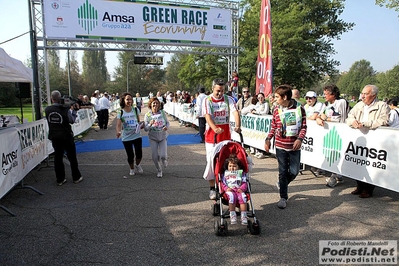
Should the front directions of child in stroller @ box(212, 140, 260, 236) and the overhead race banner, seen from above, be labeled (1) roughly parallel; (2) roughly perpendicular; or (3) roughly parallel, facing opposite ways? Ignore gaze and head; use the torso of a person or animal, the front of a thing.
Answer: roughly parallel

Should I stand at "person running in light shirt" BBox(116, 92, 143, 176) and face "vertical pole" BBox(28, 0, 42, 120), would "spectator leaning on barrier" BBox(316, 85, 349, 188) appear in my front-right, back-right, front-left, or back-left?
back-right

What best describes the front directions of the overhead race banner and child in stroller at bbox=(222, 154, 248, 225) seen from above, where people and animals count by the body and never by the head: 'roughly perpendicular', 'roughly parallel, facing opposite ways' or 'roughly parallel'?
roughly parallel

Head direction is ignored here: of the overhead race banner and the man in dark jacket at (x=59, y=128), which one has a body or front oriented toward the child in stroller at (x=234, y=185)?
the overhead race banner

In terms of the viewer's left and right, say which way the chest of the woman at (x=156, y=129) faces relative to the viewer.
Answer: facing the viewer

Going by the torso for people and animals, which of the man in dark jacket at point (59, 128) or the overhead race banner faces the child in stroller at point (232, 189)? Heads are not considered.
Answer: the overhead race banner

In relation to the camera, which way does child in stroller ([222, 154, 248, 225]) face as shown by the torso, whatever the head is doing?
toward the camera

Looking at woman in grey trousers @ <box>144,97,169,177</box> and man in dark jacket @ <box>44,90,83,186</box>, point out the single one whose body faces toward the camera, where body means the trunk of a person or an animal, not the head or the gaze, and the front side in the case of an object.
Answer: the woman in grey trousers

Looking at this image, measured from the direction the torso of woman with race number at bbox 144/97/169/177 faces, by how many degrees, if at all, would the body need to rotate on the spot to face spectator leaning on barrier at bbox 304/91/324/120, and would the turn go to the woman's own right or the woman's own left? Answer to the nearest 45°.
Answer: approximately 90° to the woman's own left

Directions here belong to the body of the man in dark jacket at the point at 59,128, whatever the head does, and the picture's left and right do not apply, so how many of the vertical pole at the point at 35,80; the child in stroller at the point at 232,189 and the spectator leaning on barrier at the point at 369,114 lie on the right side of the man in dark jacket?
2

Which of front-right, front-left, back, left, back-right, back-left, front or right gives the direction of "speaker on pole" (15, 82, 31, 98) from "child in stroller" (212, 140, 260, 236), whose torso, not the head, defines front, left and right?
back-right

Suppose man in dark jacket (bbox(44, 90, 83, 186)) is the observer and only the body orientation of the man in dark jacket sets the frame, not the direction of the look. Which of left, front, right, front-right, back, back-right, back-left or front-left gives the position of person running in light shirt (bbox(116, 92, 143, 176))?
front-right

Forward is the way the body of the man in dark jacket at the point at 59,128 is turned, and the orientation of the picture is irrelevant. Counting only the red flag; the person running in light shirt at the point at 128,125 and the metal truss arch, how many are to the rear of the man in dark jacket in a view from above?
0

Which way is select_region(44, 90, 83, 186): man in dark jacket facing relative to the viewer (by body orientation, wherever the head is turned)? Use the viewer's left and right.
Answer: facing away from the viewer and to the right of the viewer

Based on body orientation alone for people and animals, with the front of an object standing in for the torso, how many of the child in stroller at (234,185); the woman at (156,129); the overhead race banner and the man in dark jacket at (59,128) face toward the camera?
3

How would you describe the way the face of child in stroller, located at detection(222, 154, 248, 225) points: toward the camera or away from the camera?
toward the camera

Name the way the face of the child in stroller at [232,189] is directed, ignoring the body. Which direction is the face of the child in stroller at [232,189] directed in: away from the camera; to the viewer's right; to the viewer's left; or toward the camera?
toward the camera
